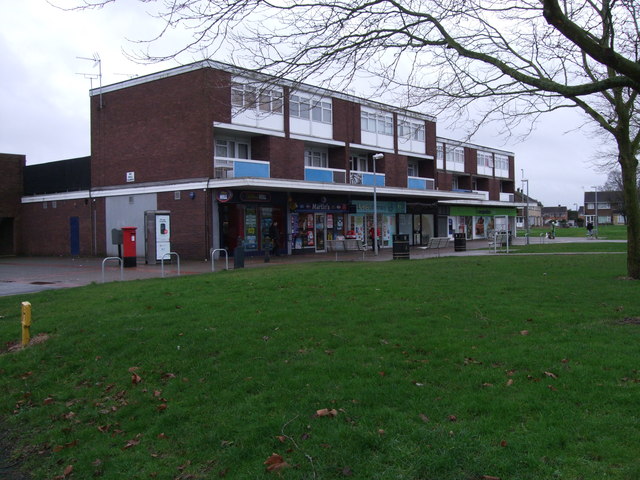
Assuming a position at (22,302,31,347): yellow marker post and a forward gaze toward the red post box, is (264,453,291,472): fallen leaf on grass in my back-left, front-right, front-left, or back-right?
back-right

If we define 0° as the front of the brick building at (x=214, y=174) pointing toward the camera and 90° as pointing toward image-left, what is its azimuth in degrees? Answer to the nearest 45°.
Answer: approximately 315°

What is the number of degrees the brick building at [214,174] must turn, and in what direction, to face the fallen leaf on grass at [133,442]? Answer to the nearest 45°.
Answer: approximately 45° to its right

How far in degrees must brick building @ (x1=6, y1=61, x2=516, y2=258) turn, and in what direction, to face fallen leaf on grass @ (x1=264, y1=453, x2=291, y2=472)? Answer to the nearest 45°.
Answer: approximately 45° to its right

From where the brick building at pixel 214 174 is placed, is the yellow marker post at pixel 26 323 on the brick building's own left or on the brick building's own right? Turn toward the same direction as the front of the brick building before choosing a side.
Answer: on the brick building's own right
